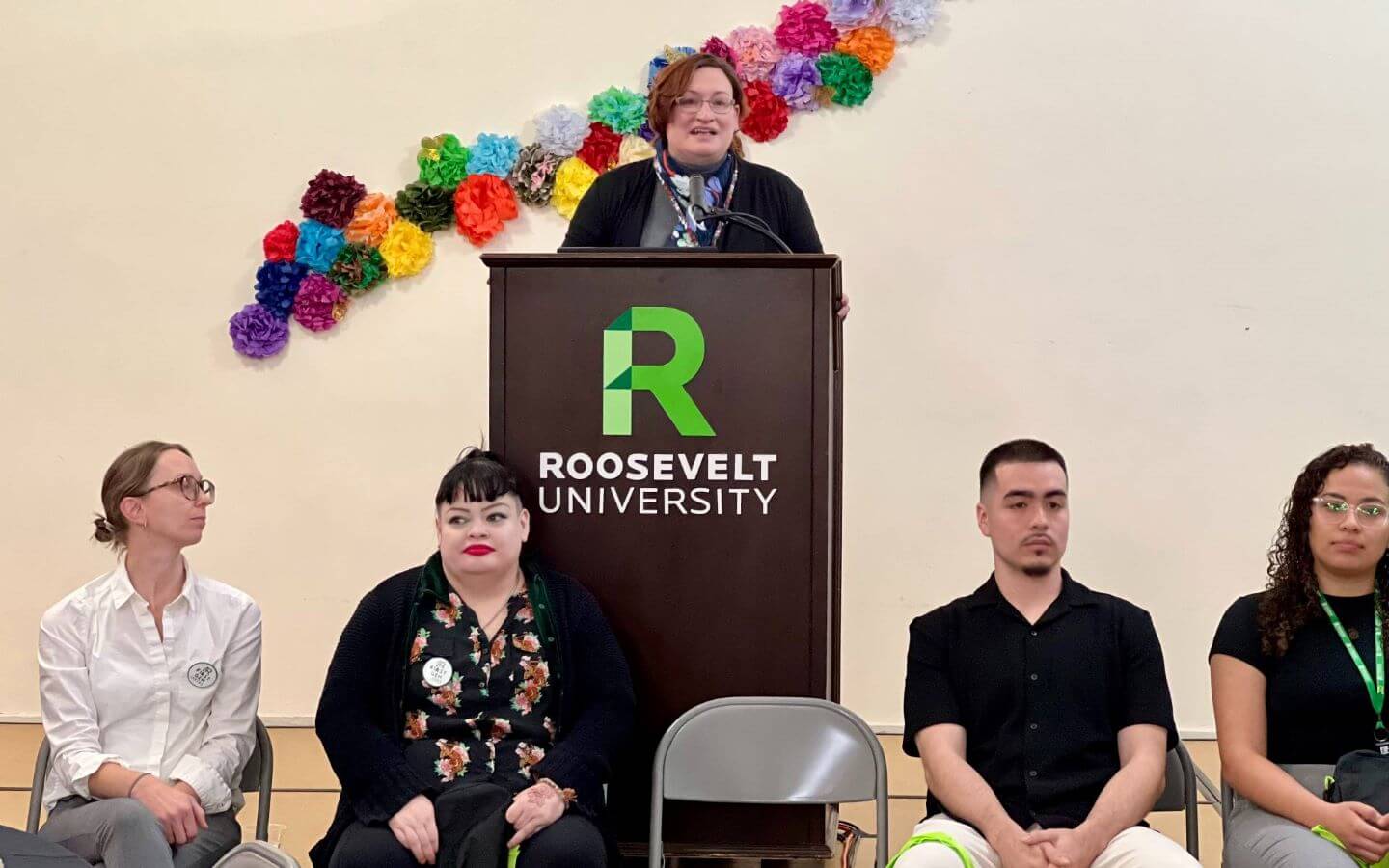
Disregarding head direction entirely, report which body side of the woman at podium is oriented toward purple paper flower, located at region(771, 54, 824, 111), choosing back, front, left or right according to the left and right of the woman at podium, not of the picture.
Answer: back

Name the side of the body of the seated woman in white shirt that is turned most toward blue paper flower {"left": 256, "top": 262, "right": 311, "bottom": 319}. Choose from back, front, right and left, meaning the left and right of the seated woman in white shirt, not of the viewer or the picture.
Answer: back

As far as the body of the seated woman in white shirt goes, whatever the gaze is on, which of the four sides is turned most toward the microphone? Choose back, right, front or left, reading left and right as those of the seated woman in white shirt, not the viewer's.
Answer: left

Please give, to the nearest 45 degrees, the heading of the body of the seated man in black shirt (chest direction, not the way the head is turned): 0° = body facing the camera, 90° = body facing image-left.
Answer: approximately 0°

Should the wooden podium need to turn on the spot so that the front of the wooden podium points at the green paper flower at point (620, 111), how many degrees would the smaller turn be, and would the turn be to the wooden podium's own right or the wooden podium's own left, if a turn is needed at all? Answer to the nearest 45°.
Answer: approximately 180°

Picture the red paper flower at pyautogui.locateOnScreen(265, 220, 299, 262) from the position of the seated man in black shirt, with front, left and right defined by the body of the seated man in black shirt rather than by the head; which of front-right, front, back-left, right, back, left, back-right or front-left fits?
back-right

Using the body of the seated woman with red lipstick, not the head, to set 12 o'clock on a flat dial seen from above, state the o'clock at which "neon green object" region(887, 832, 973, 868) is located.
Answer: The neon green object is roughly at 10 o'clock from the seated woman with red lipstick.

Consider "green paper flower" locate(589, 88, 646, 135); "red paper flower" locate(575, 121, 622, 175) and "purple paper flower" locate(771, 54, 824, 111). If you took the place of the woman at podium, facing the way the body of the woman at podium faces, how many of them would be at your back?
3
